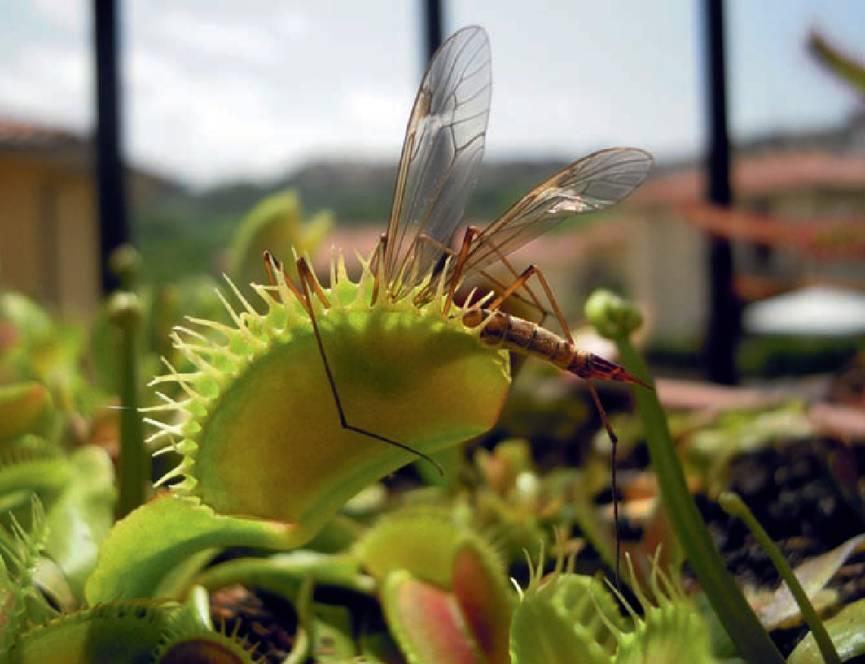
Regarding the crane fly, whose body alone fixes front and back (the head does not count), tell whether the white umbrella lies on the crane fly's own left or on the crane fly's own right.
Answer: on the crane fly's own right

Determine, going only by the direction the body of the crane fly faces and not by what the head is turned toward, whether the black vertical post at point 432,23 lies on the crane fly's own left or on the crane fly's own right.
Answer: on the crane fly's own right

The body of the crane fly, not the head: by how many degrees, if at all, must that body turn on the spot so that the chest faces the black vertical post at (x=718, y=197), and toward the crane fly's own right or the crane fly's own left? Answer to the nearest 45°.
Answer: approximately 90° to the crane fly's own right

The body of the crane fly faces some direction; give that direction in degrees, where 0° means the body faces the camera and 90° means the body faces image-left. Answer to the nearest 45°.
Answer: approximately 90°
